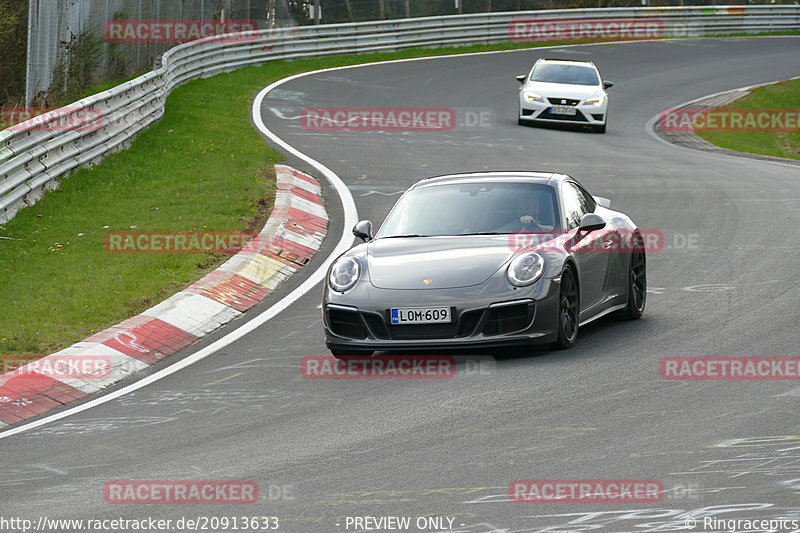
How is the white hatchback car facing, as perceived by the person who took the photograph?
facing the viewer

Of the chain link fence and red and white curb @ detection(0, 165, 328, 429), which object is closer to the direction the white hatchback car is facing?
the red and white curb

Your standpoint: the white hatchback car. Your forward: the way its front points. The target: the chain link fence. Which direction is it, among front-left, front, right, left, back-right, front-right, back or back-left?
right

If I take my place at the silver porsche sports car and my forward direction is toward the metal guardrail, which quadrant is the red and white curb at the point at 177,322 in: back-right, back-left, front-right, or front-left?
front-left

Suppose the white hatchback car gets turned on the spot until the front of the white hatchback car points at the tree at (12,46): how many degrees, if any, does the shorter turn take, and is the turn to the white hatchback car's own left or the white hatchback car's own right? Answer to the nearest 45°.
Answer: approximately 90° to the white hatchback car's own right

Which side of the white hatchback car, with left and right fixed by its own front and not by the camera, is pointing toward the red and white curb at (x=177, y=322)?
front

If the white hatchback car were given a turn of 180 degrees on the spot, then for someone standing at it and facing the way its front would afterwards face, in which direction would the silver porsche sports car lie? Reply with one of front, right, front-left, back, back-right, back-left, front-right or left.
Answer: back
